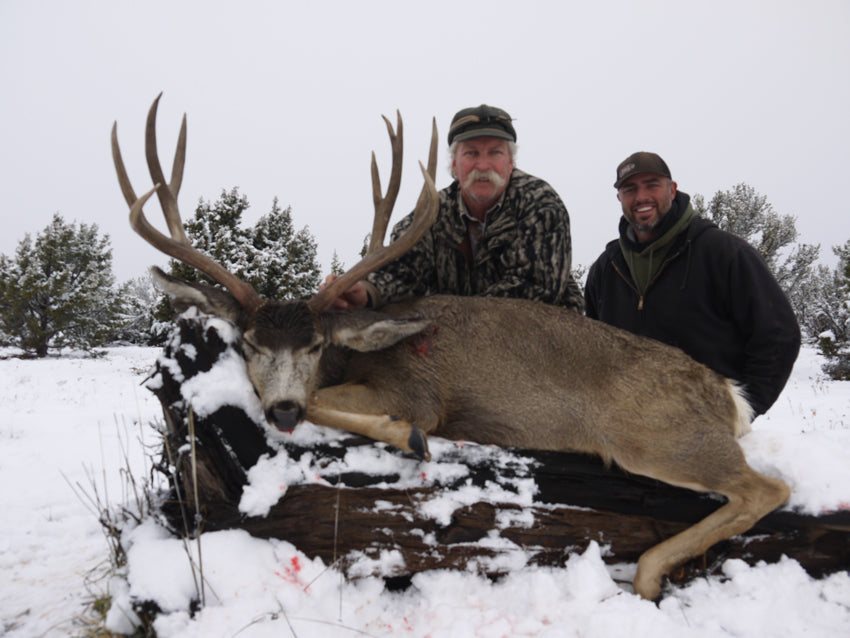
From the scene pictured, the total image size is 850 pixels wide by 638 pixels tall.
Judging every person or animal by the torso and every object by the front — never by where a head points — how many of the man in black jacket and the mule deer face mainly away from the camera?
0

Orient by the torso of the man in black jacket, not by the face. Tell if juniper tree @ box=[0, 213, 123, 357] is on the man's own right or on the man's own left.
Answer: on the man's own right

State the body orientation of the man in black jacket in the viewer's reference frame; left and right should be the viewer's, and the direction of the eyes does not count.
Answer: facing the viewer and to the left of the viewer

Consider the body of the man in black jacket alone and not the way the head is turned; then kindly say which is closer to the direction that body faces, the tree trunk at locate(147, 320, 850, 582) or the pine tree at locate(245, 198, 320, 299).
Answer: the tree trunk

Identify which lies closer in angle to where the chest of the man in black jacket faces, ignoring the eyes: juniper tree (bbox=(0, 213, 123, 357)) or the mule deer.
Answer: the mule deer

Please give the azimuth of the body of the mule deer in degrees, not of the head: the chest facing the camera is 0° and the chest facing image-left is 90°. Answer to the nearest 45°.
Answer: approximately 90°

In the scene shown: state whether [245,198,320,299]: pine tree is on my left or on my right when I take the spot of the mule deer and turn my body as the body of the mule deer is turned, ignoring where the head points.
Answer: on my right
